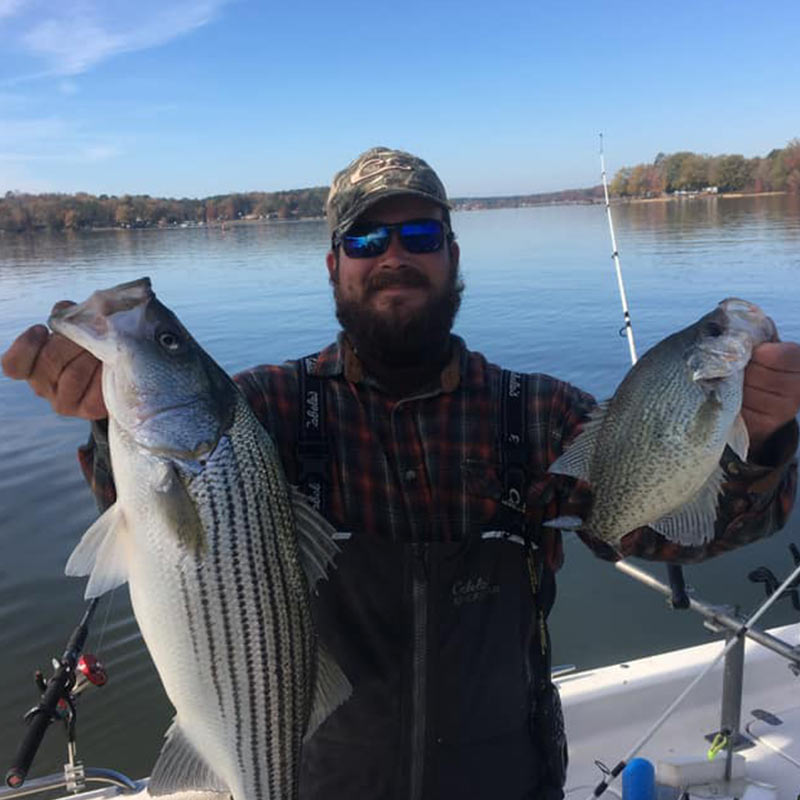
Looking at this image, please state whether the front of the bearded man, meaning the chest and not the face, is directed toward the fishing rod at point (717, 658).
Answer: no

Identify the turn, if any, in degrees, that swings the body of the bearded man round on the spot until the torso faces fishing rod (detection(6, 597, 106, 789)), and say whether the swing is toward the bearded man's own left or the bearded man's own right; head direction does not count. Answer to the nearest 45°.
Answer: approximately 90° to the bearded man's own right

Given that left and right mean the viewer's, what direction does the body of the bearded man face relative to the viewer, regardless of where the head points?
facing the viewer

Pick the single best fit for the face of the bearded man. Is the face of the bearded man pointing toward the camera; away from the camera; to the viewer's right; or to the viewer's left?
toward the camera
